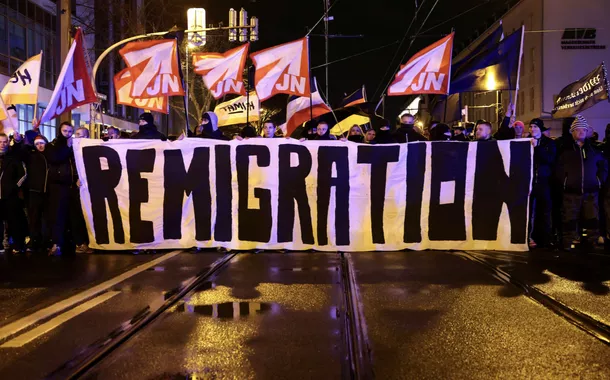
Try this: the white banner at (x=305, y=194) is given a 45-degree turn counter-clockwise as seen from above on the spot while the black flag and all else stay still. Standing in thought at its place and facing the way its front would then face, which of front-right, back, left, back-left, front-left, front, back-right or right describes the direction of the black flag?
left

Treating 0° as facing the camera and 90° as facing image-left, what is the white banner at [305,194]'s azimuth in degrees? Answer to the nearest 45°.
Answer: approximately 0°

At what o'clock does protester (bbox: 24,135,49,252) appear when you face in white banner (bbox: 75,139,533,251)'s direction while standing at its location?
The protester is roughly at 3 o'clock from the white banner.

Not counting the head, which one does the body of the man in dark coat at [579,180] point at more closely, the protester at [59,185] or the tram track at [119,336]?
the tram track

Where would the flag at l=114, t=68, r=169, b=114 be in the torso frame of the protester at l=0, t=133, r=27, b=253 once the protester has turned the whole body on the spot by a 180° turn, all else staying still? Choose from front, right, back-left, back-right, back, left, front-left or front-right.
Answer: front-right

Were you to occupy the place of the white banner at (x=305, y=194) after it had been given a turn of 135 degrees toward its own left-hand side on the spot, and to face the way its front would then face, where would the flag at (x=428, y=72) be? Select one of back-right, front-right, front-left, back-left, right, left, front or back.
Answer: front

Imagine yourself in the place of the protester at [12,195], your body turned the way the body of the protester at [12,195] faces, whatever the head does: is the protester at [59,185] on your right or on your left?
on your left
